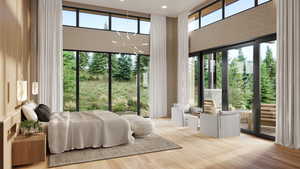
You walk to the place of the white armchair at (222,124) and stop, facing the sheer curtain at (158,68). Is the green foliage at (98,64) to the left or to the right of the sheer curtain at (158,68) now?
left

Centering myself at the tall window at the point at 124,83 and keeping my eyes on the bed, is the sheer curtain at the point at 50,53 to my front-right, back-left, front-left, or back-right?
front-right

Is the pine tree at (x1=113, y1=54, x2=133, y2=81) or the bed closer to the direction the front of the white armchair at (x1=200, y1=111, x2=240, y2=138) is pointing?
the pine tree

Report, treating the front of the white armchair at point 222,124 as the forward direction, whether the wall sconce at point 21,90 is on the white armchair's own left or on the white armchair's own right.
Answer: on the white armchair's own left

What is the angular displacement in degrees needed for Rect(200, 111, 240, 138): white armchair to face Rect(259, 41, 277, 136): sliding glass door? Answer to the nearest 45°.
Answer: approximately 135° to its right

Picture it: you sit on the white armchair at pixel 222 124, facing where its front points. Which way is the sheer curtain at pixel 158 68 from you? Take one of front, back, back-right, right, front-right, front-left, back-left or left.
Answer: front

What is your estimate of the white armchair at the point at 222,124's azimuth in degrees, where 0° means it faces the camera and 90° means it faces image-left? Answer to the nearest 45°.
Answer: approximately 135°

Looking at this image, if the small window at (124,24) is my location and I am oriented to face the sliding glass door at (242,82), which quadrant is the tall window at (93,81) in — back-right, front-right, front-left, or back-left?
back-right

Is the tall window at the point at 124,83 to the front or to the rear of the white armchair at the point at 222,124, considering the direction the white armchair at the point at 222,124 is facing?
to the front

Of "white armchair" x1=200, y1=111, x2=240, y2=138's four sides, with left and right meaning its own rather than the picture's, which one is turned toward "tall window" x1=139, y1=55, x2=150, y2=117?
front

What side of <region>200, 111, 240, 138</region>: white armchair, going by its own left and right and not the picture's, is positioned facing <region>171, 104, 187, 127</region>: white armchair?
front
